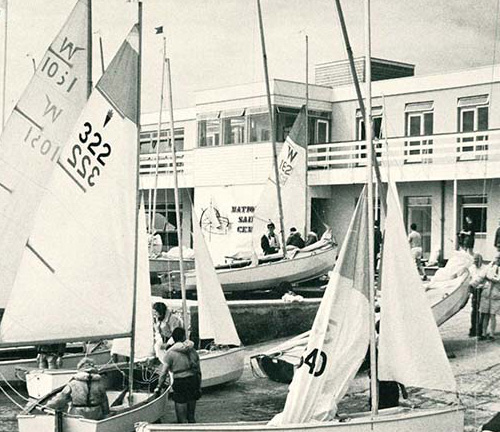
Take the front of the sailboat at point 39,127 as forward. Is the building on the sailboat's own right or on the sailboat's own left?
on the sailboat's own left

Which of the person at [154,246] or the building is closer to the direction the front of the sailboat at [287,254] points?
the building

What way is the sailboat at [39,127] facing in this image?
to the viewer's right

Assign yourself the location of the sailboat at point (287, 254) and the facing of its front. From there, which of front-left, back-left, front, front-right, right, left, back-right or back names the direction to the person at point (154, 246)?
back-left

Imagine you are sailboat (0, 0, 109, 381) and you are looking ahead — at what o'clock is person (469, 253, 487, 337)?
The person is roughly at 12 o'clock from the sailboat.

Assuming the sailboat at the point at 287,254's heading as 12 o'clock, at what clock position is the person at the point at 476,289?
The person is roughly at 2 o'clock from the sailboat.

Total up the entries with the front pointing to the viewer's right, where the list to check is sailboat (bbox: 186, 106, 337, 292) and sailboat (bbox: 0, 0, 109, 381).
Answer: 2

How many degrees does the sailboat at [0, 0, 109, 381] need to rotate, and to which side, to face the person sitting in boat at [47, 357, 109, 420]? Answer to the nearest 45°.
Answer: approximately 90° to its right

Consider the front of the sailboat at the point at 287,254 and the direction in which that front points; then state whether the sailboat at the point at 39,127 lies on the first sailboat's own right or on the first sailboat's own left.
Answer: on the first sailboat's own right

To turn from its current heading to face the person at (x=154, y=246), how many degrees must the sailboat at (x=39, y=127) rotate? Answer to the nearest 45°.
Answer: approximately 90° to its left

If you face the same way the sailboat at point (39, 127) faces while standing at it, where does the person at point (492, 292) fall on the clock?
The person is roughly at 12 o'clock from the sailboat.

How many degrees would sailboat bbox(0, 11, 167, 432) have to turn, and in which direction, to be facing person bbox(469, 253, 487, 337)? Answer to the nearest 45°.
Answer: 0° — it already faces them

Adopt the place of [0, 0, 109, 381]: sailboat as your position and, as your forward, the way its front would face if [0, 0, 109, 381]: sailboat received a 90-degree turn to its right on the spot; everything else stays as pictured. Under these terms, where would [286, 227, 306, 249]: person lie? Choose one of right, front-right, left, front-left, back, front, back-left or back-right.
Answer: back-left

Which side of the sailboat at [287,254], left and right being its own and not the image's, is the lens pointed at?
right

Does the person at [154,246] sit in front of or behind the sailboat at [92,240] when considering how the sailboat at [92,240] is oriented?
in front

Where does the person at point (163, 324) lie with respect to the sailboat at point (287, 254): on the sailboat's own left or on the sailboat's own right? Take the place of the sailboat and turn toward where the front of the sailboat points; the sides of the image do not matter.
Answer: on the sailboat's own right
